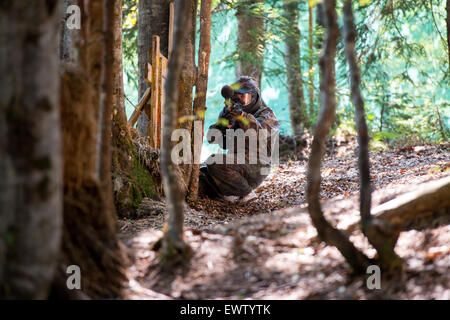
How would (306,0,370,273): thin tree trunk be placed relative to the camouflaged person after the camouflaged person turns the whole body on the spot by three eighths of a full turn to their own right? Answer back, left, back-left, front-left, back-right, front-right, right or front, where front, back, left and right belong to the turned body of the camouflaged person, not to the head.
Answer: back

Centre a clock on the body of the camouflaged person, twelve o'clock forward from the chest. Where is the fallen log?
The fallen log is roughly at 10 o'clock from the camouflaged person.

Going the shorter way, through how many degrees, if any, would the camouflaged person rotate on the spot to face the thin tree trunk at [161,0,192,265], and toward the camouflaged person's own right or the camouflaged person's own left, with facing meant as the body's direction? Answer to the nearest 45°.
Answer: approximately 45° to the camouflaged person's own left

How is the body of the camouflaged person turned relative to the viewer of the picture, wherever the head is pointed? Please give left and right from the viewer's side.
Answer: facing the viewer and to the left of the viewer

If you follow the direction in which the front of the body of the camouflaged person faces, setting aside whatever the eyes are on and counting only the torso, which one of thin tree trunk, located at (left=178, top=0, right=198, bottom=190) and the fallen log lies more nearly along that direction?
the thin tree trunk

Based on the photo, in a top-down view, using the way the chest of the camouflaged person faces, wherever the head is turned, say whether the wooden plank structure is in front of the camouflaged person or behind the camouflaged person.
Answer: in front

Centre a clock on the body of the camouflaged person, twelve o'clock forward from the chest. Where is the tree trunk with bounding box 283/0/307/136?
The tree trunk is roughly at 5 o'clock from the camouflaged person.

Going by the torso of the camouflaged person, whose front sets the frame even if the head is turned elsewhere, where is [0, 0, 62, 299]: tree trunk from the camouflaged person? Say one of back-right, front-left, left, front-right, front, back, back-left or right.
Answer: front-left

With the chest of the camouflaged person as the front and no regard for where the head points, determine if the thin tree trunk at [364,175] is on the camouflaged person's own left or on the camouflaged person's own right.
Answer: on the camouflaged person's own left

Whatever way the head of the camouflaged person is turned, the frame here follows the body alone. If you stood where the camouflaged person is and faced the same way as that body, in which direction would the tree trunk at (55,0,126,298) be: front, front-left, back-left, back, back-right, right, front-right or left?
front-left

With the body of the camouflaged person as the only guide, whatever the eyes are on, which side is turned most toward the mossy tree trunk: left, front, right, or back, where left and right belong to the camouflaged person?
front

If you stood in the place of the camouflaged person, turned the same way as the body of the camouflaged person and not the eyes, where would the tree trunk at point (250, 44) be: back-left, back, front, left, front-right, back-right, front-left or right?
back-right
